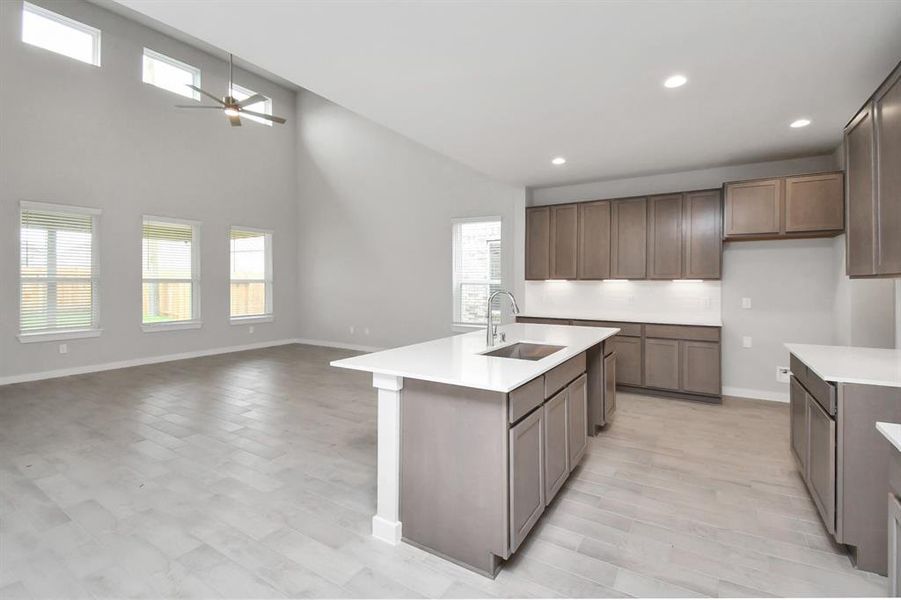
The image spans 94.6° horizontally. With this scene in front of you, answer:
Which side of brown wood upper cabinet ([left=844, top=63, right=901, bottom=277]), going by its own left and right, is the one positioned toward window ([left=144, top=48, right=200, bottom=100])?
front

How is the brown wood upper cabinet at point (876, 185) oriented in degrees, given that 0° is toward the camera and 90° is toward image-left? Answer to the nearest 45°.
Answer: approximately 90°

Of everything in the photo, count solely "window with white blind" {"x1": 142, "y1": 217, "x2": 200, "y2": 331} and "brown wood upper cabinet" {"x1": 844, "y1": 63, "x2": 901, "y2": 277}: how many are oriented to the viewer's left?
1

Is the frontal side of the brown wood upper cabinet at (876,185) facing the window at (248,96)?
yes

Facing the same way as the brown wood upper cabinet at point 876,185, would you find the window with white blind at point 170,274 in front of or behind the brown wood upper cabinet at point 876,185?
in front

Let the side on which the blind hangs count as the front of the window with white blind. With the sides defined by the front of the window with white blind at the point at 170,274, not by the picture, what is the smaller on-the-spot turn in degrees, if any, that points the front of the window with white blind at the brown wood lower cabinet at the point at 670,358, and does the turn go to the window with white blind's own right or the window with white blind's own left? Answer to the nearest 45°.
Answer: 0° — it already faces it

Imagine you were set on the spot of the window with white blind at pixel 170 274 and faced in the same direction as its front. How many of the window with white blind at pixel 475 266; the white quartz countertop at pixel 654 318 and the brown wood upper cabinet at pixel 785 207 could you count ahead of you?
3

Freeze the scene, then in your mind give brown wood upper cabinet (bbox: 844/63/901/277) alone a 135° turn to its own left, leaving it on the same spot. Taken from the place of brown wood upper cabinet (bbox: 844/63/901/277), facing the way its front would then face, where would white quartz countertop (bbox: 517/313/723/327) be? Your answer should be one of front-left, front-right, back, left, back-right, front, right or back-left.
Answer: back

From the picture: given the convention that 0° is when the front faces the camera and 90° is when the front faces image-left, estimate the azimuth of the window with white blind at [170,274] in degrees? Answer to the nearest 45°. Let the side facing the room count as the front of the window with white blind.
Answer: approximately 315°

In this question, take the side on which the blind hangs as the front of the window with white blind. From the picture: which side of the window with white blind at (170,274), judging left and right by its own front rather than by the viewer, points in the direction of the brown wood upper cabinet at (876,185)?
front

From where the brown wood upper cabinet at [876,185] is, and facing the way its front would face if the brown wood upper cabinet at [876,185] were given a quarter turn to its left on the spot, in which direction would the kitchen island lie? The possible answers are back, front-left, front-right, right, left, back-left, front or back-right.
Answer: front-right

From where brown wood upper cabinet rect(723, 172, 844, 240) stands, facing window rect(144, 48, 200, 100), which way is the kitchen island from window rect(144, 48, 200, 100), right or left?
left

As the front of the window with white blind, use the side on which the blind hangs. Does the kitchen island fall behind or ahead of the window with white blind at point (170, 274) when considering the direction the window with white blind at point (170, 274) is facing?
ahead
